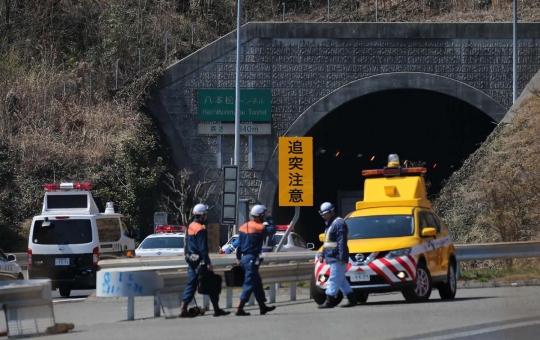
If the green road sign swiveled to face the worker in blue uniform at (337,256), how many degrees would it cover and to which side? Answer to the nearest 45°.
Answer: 0° — it already faces them

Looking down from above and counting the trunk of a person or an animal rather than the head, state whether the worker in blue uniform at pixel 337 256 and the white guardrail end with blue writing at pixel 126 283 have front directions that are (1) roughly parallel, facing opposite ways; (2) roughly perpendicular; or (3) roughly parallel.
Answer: roughly perpendicular

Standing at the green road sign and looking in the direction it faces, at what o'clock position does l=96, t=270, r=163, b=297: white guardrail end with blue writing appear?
The white guardrail end with blue writing is roughly at 12 o'clock from the green road sign.

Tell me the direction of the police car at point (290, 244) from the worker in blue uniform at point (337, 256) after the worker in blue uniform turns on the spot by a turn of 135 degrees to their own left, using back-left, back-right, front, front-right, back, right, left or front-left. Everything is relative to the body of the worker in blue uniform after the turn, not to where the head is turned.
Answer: back-left

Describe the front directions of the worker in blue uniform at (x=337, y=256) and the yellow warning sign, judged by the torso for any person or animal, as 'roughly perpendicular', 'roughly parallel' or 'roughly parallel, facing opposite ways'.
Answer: roughly perpendicular

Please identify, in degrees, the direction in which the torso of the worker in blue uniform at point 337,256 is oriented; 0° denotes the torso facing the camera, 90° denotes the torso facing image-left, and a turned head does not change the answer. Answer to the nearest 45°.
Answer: approximately 90°
